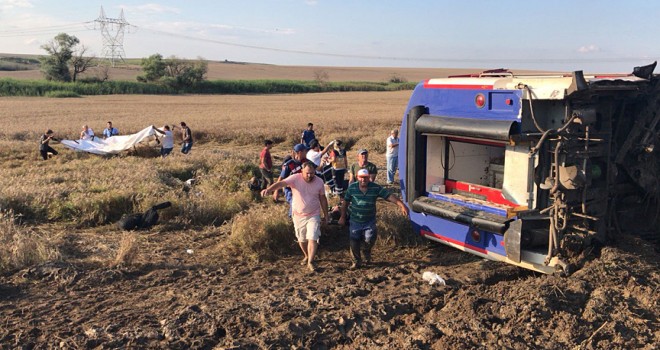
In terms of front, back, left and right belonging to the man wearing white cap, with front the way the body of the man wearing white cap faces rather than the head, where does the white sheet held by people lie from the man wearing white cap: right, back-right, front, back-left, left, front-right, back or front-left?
back-right

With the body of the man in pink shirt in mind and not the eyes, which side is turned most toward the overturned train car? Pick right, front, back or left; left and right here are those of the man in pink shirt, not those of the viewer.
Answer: left

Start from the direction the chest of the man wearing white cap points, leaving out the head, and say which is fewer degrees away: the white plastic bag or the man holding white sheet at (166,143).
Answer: the white plastic bag

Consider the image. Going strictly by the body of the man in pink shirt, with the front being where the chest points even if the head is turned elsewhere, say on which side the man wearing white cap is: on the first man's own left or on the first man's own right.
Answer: on the first man's own left

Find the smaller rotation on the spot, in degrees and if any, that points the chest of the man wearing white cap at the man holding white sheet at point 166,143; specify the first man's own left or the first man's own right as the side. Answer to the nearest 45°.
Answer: approximately 135° to the first man's own right

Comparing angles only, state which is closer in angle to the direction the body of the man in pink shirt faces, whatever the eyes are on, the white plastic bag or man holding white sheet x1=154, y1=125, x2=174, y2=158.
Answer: the white plastic bag

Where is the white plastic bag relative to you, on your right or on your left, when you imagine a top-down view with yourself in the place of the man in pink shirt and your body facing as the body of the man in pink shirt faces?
on your left

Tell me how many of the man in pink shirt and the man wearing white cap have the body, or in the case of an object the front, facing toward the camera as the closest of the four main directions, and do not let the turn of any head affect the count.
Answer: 2

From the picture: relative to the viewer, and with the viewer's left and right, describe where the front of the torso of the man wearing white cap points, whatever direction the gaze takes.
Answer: facing the viewer

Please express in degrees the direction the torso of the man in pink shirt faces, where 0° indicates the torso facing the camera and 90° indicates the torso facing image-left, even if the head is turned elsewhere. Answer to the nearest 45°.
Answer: approximately 0°

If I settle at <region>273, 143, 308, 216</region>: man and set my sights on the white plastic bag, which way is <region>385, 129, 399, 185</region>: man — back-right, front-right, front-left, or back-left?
back-left

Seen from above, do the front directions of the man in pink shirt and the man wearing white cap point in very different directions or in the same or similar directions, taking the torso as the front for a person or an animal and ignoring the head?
same or similar directions

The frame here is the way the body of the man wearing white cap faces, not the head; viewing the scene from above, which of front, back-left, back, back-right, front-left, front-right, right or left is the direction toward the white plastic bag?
front-left

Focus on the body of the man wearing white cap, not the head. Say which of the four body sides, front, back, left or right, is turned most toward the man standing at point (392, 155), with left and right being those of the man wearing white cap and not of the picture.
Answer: back

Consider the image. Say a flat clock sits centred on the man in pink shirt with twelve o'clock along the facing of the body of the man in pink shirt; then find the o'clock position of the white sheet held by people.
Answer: The white sheet held by people is roughly at 5 o'clock from the man in pink shirt.

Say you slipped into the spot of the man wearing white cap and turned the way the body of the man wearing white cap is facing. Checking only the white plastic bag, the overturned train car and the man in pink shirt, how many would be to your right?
1
